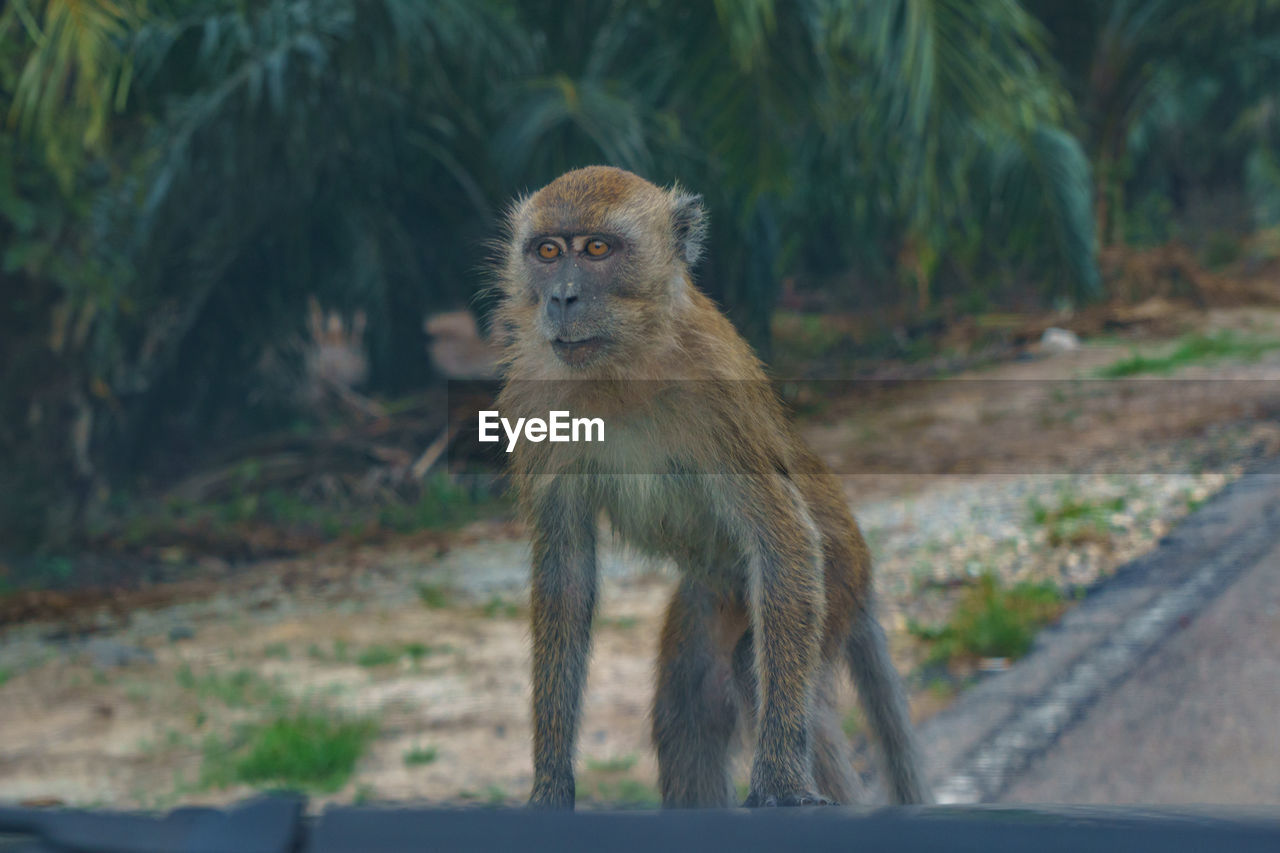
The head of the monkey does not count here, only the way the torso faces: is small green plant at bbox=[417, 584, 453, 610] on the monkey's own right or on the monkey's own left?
on the monkey's own right

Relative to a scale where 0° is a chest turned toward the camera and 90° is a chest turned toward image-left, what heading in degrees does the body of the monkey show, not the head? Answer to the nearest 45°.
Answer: approximately 45°
